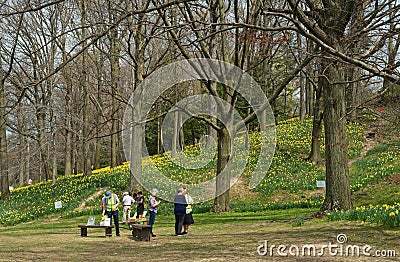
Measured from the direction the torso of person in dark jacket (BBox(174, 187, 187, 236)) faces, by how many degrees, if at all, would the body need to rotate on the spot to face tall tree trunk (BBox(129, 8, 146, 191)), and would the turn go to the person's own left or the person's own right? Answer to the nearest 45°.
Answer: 0° — they already face it

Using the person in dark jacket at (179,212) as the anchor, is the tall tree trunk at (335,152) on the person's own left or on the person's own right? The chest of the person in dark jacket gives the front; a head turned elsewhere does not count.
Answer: on the person's own right
